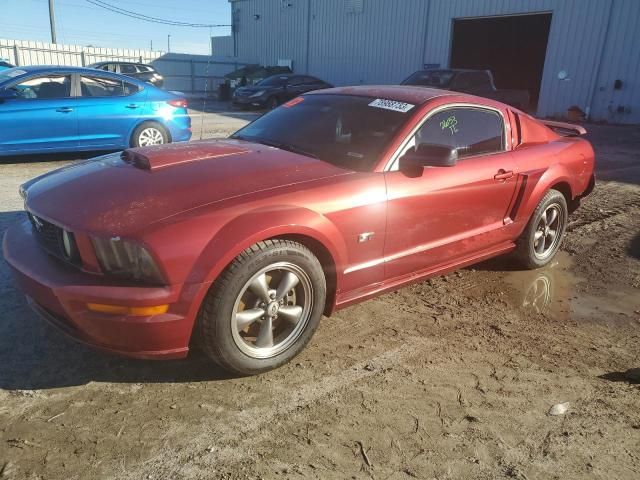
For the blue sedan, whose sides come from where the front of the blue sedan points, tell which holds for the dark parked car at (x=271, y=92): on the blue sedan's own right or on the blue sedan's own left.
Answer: on the blue sedan's own right

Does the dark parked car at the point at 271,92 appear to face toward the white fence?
no

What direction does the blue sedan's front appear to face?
to the viewer's left

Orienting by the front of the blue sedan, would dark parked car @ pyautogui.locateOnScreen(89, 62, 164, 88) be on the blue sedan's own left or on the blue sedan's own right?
on the blue sedan's own right

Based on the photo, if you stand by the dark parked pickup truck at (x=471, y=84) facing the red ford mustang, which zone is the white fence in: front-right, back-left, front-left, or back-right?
back-right

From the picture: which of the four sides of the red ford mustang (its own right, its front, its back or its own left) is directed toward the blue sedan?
right

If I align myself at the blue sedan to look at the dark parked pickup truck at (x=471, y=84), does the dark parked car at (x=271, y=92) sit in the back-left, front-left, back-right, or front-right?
front-left

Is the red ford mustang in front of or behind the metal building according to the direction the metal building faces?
in front

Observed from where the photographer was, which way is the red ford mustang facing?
facing the viewer and to the left of the viewer

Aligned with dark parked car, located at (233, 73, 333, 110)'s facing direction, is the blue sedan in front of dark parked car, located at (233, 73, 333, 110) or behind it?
in front

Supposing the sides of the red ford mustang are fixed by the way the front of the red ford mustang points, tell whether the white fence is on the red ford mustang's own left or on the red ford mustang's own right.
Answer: on the red ford mustang's own right

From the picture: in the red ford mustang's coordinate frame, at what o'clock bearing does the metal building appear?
The metal building is roughly at 5 o'clock from the red ford mustang.
